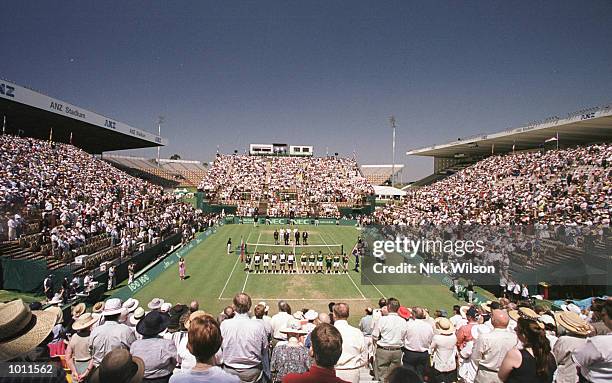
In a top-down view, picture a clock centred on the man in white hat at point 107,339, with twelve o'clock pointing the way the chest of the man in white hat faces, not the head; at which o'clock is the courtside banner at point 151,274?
The courtside banner is roughly at 12 o'clock from the man in white hat.

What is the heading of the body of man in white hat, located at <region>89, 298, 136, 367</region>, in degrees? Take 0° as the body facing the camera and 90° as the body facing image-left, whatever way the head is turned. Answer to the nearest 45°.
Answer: approximately 180°

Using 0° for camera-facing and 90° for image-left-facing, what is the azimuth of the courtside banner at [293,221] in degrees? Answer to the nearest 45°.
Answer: approximately 0°
